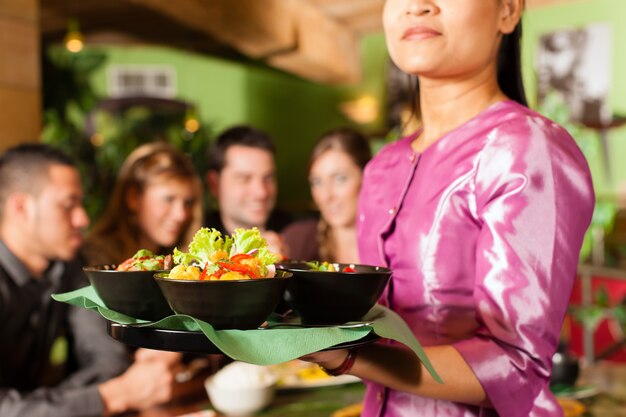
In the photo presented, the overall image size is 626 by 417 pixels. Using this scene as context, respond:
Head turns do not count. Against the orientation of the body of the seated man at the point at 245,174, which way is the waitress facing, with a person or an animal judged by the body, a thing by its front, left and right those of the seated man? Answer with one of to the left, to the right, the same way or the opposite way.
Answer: to the right

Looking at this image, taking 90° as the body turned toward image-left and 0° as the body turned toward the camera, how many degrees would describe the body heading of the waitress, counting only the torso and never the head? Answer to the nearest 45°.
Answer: approximately 45°

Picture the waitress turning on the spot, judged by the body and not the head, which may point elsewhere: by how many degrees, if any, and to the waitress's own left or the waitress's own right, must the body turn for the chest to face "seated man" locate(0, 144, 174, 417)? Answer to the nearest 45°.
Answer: approximately 90° to the waitress's own right

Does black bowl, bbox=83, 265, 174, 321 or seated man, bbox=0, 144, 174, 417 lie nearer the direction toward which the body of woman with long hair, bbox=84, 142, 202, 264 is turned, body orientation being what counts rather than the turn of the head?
the black bowl
